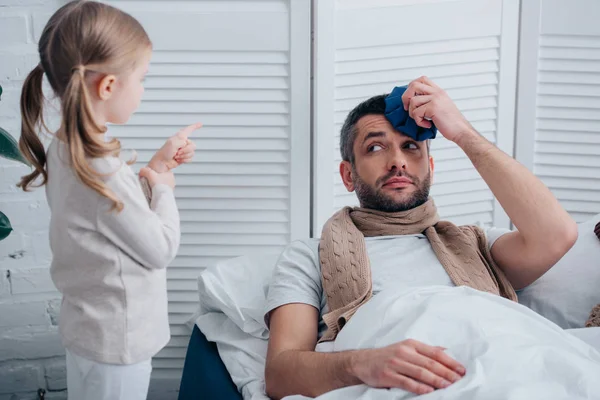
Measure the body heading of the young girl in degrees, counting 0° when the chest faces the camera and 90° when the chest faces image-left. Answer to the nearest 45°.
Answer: approximately 225°

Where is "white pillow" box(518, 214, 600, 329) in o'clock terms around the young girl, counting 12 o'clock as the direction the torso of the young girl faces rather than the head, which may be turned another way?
The white pillow is roughly at 1 o'clock from the young girl.

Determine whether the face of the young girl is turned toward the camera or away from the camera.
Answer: away from the camera

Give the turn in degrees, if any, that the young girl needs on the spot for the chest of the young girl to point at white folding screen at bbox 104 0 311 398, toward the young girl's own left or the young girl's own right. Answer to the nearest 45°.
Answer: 0° — they already face it

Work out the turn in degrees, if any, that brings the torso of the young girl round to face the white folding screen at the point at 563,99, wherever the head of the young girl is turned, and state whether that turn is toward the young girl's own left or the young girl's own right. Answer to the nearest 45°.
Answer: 0° — they already face it

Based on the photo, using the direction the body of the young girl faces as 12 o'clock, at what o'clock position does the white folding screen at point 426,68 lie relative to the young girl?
The white folding screen is roughly at 12 o'clock from the young girl.

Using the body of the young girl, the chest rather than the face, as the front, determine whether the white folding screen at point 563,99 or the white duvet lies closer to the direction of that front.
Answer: the white folding screen

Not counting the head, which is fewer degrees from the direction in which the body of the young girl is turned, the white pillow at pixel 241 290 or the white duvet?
the white pillow
